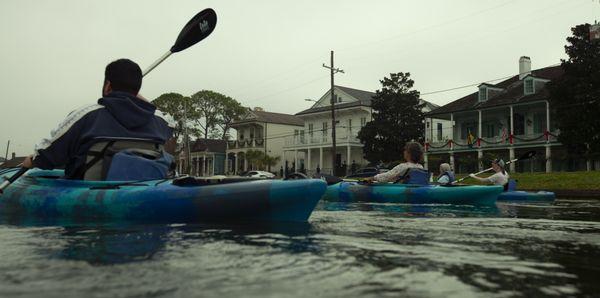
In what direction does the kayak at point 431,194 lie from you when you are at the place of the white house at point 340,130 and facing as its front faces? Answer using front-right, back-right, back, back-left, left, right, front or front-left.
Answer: front-left

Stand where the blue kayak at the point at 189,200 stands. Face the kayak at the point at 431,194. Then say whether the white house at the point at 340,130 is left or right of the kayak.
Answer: left

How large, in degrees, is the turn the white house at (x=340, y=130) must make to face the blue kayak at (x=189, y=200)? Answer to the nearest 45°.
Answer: approximately 45° to its left

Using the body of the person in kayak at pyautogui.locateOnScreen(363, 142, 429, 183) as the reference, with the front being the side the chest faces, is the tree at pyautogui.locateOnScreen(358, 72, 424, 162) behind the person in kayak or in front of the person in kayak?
in front

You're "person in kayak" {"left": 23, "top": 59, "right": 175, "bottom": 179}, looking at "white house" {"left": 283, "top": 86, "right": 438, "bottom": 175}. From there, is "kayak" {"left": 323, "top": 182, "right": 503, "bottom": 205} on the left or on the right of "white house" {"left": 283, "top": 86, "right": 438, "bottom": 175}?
right

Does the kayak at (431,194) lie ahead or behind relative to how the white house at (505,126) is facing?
ahead

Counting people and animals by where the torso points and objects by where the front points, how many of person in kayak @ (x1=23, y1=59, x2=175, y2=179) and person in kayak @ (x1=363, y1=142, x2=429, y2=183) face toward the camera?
0

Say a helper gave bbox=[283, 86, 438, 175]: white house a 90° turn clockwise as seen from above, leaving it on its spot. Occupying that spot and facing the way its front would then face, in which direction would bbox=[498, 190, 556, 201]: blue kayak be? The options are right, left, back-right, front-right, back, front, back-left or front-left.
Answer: back-left

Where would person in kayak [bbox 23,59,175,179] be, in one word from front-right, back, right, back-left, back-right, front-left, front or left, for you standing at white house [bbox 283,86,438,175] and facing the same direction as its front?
front-left

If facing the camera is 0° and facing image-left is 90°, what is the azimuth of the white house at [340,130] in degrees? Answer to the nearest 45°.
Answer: approximately 45°

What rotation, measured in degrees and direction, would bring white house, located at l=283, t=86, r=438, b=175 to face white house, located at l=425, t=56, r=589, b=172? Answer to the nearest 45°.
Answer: approximately 90° to its left

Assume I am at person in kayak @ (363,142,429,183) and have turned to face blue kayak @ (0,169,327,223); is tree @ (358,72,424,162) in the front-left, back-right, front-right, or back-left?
back-right
